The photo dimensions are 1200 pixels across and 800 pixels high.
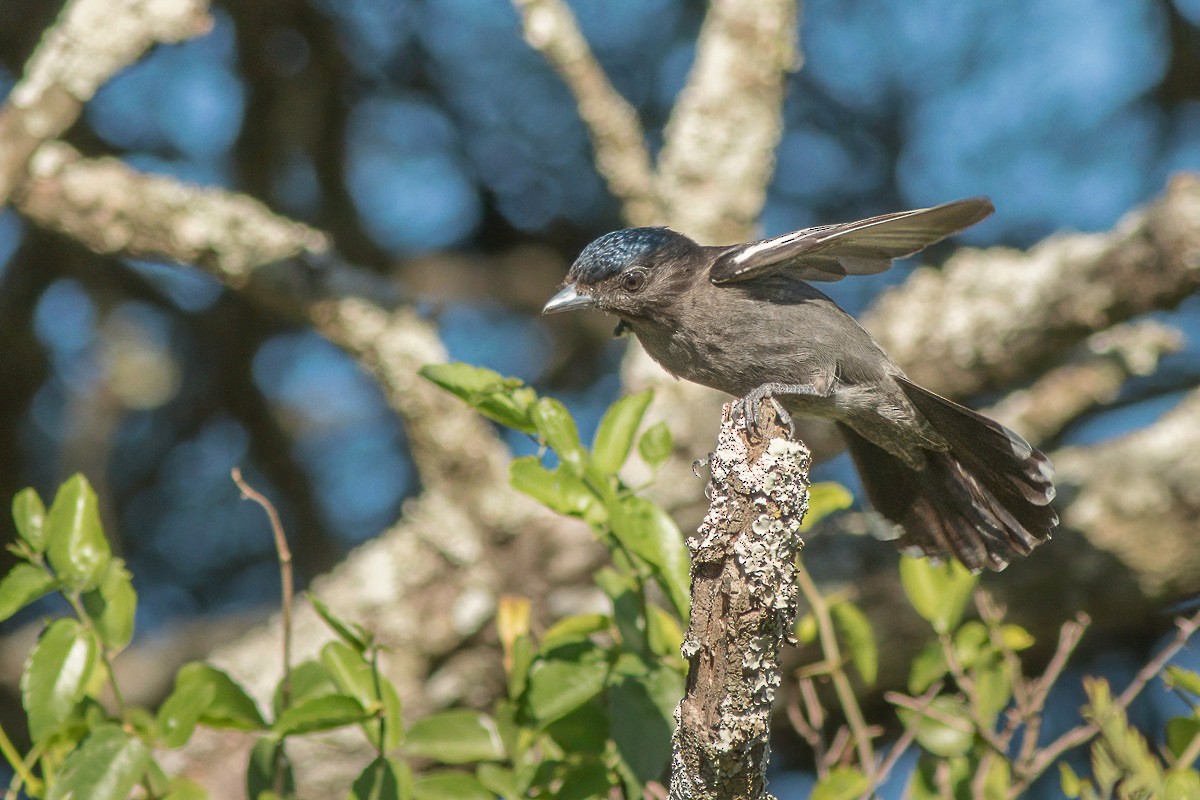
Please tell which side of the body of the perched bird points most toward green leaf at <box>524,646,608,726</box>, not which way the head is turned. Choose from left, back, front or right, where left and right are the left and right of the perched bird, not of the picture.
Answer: front

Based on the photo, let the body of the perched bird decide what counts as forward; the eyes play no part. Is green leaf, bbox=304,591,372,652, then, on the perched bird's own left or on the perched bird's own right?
on the perched bird's own left

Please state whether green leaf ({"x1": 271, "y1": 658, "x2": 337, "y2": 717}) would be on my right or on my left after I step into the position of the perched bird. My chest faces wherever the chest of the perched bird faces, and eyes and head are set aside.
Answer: on my left

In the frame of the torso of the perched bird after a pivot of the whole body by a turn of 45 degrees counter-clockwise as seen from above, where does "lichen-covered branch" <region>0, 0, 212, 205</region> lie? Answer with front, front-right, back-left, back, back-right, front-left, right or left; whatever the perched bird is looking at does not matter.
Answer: front-right

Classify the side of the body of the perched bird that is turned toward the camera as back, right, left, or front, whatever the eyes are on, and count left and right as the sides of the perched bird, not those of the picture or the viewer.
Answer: left

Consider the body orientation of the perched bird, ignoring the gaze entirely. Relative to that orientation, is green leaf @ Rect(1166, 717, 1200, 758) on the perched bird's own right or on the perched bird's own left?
on the perched bird's own left

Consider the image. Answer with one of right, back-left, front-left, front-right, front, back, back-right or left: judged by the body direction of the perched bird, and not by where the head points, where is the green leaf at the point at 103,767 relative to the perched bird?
front-left

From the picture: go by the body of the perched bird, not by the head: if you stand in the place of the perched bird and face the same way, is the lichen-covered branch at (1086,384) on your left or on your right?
on your right
